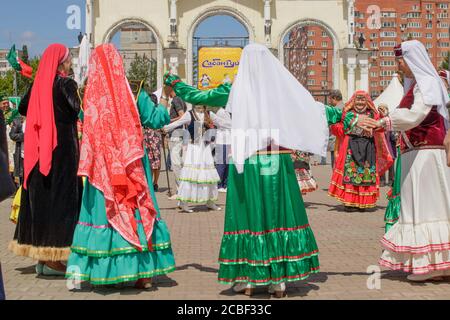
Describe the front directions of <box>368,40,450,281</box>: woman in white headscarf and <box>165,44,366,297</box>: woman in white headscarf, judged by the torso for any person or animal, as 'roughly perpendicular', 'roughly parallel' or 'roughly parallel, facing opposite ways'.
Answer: roughly perpendicular

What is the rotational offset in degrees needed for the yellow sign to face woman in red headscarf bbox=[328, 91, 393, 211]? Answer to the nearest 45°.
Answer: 0° — it already faces them

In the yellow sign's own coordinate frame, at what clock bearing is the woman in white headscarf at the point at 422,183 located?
The woman in white headscarf is roughly at 12 o'clock from the yellow sign.

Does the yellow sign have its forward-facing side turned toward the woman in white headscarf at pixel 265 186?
yes

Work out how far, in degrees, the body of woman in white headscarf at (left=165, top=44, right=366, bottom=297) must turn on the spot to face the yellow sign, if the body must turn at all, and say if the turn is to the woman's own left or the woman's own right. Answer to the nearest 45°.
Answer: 0° — they already face it

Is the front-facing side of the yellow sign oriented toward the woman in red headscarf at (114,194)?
yes

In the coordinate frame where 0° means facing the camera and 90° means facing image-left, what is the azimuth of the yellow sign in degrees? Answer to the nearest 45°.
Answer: approximately 0°

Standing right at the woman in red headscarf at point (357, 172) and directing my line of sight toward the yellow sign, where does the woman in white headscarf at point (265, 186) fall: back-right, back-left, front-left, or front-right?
back-left

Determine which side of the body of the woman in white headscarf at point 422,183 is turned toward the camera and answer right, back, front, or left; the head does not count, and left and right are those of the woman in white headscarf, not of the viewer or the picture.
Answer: left

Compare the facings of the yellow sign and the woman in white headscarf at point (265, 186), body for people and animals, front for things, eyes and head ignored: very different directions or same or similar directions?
very different directions

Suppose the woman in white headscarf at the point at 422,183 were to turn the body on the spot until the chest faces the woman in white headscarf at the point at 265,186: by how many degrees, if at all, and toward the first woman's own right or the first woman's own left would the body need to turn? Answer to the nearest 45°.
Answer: approximately 45° to the first woman's own left

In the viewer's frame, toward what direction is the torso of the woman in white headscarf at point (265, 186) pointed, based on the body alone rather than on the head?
away from the camera
